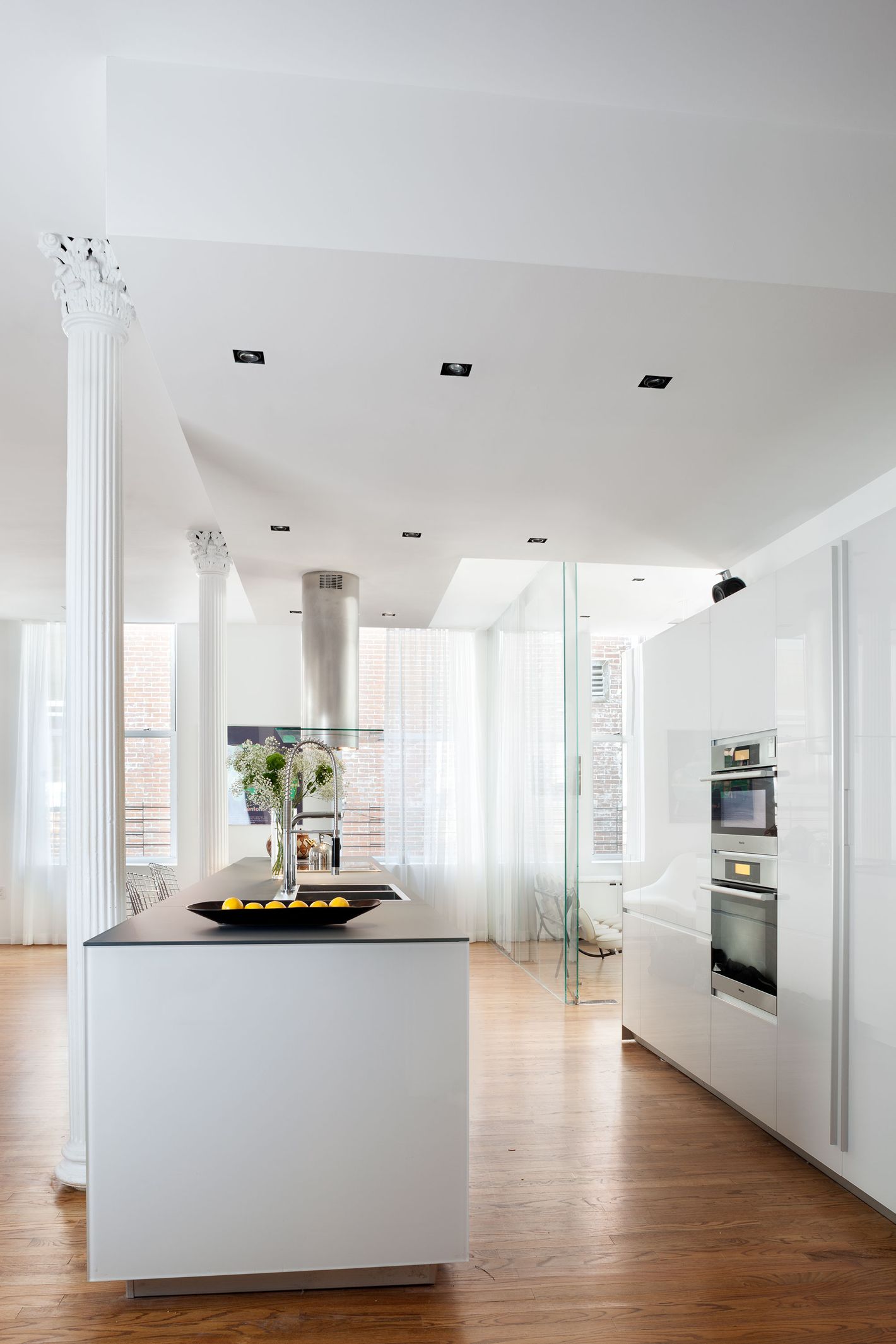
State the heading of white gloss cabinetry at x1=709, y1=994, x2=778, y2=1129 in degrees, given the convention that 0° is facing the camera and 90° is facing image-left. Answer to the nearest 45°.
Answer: approximately 45°

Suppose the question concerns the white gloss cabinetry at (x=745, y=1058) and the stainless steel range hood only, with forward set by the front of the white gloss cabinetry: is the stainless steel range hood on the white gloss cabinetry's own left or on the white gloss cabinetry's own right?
on the white gloss cabinetry's own right

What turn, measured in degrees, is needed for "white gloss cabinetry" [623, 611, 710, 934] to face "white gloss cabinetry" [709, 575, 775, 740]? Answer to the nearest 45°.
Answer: approximately 45° to its left

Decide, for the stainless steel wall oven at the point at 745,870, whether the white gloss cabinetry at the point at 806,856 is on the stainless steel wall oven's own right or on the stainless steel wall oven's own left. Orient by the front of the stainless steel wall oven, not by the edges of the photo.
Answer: on the stainless steel wall oven's own left

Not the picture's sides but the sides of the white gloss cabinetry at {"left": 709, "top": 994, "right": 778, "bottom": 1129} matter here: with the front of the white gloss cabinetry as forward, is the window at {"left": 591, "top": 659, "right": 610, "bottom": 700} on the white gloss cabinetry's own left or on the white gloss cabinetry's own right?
on the white gloss cabinetry's own right
